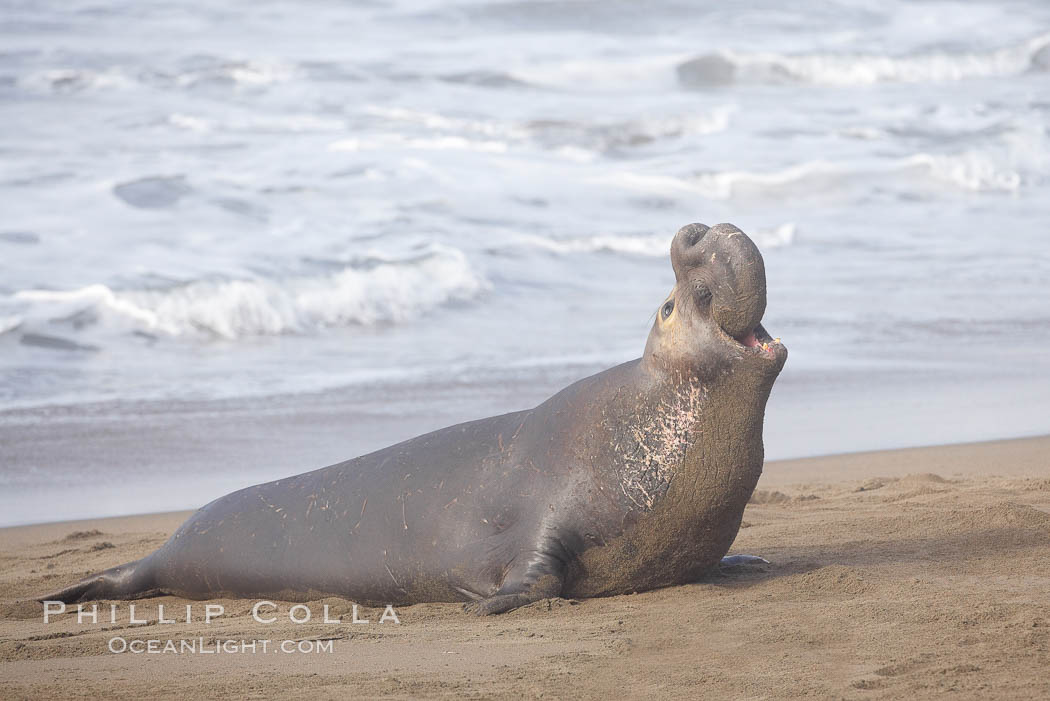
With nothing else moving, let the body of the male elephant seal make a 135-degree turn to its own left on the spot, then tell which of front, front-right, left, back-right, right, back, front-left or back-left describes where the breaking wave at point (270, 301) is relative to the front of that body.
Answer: front-right

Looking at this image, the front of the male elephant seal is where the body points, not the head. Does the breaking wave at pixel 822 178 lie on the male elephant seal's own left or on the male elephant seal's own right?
on the male elephant seal's own left

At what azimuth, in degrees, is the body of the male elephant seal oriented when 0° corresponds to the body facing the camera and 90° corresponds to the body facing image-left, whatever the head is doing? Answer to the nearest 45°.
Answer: approximately 270°
